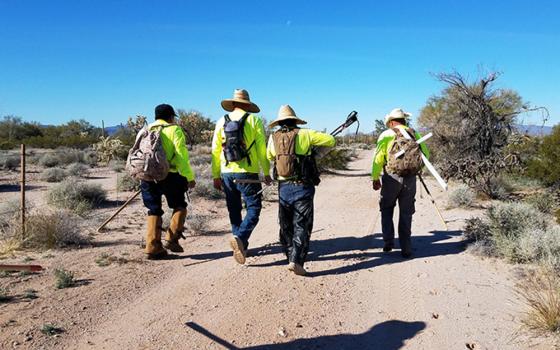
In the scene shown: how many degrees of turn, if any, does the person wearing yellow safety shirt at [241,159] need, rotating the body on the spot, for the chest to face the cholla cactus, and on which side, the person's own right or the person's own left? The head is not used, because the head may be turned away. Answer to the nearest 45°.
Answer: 0° — they already face it

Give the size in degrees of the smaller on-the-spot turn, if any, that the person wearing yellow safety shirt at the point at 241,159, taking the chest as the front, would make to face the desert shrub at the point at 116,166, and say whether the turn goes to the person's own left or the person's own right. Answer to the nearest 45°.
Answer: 0° — they already face it

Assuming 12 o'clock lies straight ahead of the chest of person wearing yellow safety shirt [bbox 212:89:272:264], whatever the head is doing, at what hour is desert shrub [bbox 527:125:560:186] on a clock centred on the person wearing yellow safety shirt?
The desert shrub is roughly at 2 o'clock from the person wearing yellow safety shirt.

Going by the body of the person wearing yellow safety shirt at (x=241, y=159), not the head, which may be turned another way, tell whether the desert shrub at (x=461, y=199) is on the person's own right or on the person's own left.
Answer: on the person's own right

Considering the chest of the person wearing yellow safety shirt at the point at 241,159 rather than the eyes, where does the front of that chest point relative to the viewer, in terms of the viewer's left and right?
facing away from the viewer

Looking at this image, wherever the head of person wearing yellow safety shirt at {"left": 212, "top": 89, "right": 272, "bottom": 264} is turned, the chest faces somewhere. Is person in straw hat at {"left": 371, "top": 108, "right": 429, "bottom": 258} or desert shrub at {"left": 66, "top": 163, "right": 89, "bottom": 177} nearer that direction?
the desert shrub

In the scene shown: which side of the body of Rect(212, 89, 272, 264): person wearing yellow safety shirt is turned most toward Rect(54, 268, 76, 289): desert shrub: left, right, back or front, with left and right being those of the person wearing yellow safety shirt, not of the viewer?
left

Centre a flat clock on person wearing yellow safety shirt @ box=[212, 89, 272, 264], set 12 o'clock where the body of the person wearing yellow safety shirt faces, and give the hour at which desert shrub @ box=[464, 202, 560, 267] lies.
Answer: The desert shrub is roughly at 3 o'clock from the person wearing yellow safety shirt.

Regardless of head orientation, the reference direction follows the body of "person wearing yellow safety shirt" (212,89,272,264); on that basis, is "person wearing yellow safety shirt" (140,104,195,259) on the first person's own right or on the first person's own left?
on the first person's own left

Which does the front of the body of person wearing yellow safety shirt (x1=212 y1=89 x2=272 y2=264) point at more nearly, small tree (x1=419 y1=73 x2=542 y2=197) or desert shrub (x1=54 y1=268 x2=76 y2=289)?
the small tree
